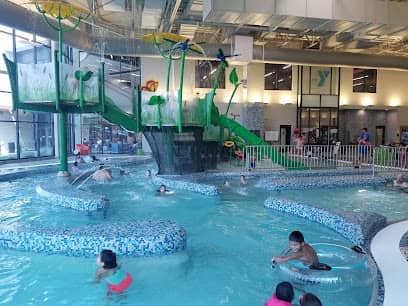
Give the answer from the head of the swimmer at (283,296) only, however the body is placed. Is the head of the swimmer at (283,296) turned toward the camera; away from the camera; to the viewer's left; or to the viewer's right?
away from the camera

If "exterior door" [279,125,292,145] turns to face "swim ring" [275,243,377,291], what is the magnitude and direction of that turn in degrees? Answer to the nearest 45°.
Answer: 0° — it already faces it

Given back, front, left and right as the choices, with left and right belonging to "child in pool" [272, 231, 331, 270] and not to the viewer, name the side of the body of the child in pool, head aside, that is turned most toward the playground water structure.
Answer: right

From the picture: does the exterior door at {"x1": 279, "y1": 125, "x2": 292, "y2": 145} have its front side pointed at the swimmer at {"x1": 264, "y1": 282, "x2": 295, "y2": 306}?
yes

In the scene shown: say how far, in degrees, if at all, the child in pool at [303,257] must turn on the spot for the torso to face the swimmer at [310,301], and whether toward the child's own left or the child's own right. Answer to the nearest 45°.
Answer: approximately 45° to the child's own left

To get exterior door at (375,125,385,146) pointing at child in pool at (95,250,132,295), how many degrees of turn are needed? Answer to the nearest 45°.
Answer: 0° — it already faces them

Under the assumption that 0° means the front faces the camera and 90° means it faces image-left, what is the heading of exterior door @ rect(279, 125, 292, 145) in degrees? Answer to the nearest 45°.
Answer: approximately 0°

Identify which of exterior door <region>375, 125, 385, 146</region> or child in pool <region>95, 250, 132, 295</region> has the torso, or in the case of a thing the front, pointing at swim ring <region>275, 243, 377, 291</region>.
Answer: the exterior door
